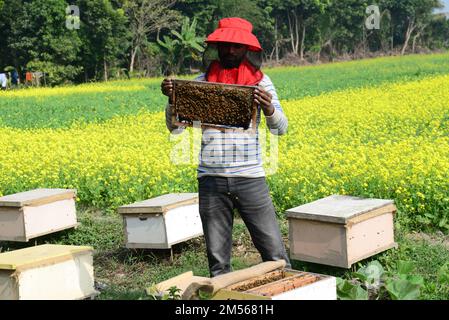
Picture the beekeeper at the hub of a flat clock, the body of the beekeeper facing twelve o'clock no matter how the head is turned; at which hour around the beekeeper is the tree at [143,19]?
The tree is roughly at 6 o'clock from the beekeeper.

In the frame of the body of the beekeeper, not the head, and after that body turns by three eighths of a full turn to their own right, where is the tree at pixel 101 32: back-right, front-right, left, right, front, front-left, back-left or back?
front-right

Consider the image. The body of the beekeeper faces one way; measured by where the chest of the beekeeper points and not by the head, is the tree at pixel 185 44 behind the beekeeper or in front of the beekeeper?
behind

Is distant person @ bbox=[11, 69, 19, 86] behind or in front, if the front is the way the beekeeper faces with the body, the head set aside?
behind

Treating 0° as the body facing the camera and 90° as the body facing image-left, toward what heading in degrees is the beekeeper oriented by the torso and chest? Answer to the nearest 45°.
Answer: approximately 0°

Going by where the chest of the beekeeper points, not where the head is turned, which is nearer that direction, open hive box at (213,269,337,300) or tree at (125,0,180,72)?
the open hive box

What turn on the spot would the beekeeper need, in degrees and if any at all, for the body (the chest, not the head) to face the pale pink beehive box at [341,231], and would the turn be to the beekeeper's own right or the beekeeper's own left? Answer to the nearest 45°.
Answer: approximately 135° to the beekeeper's own left

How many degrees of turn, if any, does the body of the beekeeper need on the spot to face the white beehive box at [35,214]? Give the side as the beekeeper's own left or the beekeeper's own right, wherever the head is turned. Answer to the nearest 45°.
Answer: approximately 135° to the beekeeper's own right

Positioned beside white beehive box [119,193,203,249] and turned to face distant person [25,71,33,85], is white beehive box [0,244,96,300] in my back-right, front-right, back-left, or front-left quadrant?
back-left

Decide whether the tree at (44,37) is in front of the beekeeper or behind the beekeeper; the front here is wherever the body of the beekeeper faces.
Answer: behind

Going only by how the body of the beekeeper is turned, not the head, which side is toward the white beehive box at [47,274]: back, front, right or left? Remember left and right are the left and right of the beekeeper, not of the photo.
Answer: right

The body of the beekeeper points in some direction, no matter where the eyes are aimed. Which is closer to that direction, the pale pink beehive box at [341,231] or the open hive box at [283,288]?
the open hive box

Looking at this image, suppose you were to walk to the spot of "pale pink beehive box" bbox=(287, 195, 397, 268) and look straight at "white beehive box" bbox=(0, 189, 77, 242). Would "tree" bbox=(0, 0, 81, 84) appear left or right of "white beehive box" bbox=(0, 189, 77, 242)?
right
